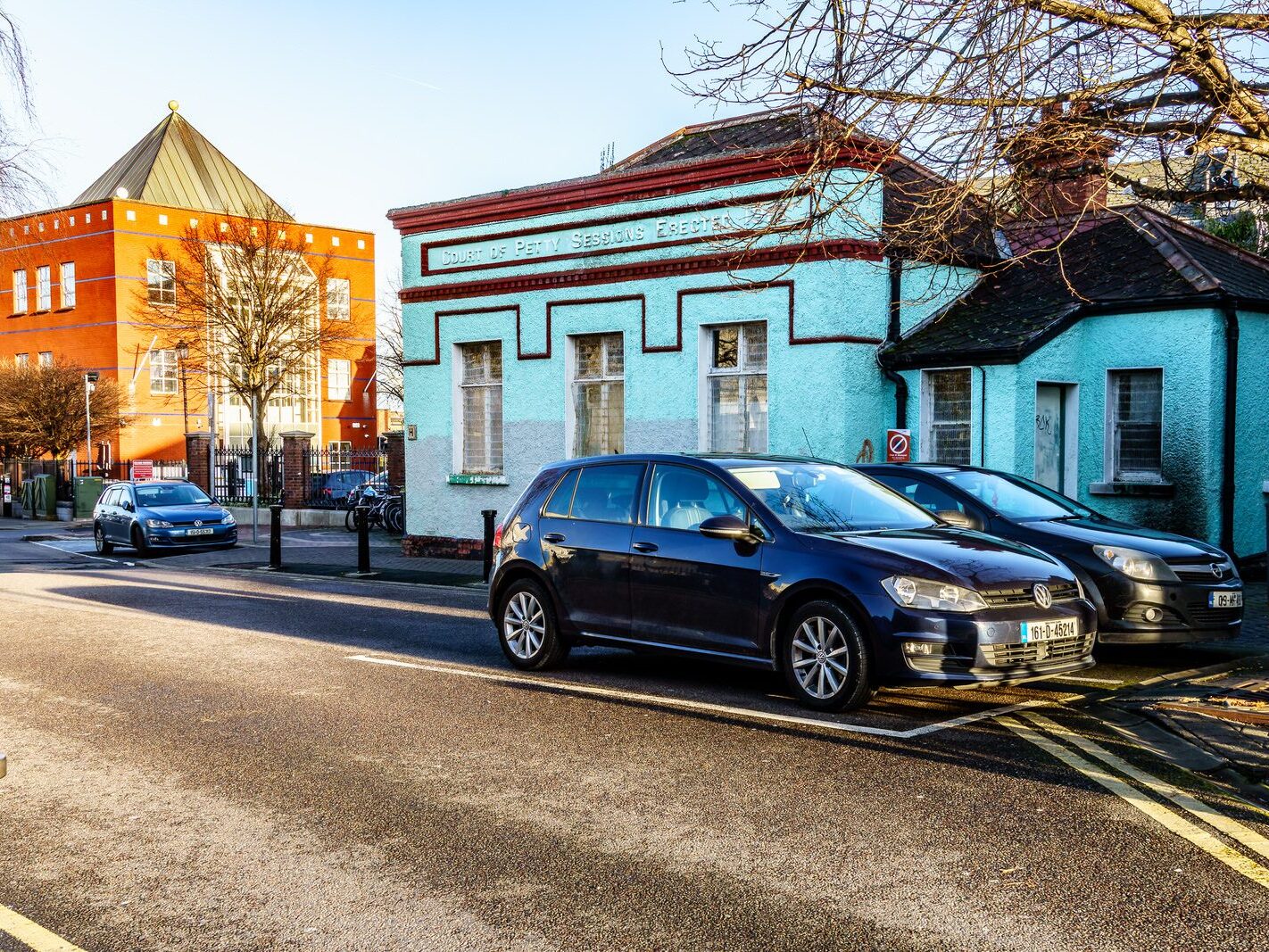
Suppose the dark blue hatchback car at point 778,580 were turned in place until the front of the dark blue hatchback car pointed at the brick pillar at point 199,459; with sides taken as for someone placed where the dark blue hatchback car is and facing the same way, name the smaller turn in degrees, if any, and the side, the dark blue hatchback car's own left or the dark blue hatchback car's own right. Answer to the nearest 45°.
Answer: approximately 180°

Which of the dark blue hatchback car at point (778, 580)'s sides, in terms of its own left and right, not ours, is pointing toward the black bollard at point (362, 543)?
back

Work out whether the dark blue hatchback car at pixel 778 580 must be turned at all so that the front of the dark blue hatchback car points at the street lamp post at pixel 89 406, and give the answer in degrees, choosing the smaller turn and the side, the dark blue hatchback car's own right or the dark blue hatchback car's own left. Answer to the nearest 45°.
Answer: approximately 180°

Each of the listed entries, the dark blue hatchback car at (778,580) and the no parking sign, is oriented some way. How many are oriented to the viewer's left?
0

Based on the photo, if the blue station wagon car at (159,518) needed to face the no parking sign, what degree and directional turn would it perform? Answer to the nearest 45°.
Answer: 0° — it already faces it

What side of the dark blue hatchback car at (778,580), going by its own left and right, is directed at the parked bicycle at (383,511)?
back

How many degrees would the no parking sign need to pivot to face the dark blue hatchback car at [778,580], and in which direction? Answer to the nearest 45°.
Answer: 0° — it already faces it

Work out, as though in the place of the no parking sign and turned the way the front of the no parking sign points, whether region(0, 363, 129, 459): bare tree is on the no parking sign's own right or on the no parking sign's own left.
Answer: on the no parking sign's own right

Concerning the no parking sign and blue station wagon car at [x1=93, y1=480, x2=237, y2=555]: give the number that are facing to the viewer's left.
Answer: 0

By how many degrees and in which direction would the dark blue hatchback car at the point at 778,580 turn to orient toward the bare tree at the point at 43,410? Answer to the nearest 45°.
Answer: approximately 180°

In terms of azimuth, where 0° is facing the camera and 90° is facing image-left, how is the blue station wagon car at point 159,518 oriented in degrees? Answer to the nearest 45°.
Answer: approximately 315°

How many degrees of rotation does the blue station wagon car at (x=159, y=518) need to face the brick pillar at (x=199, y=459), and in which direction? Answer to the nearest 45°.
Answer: approximately 135° to its left

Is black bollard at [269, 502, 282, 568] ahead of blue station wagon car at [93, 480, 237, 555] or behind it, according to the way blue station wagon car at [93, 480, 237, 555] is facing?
ahead

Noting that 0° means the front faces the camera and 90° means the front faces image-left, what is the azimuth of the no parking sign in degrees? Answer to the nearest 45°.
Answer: approximately 0°

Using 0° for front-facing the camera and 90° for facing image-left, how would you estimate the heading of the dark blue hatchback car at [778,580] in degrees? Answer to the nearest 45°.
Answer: approximately 315°
